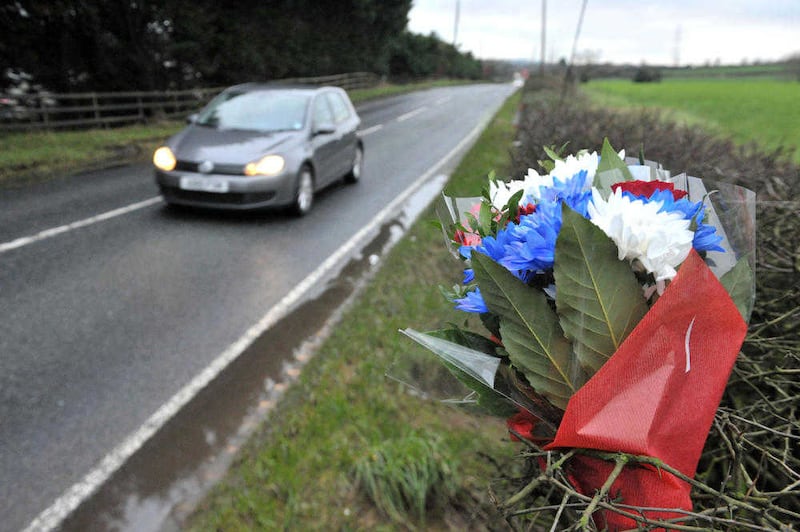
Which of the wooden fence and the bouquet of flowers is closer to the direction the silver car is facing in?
the bouquet of flowers

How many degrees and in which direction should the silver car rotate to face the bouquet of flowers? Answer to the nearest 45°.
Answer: approximately 45° to its left

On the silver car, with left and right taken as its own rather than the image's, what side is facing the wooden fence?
right

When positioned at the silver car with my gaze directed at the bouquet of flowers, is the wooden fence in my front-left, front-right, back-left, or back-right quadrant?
back-right
